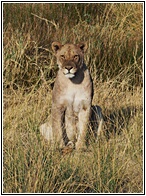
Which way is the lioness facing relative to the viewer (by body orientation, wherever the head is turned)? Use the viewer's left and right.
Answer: facing the viewer
